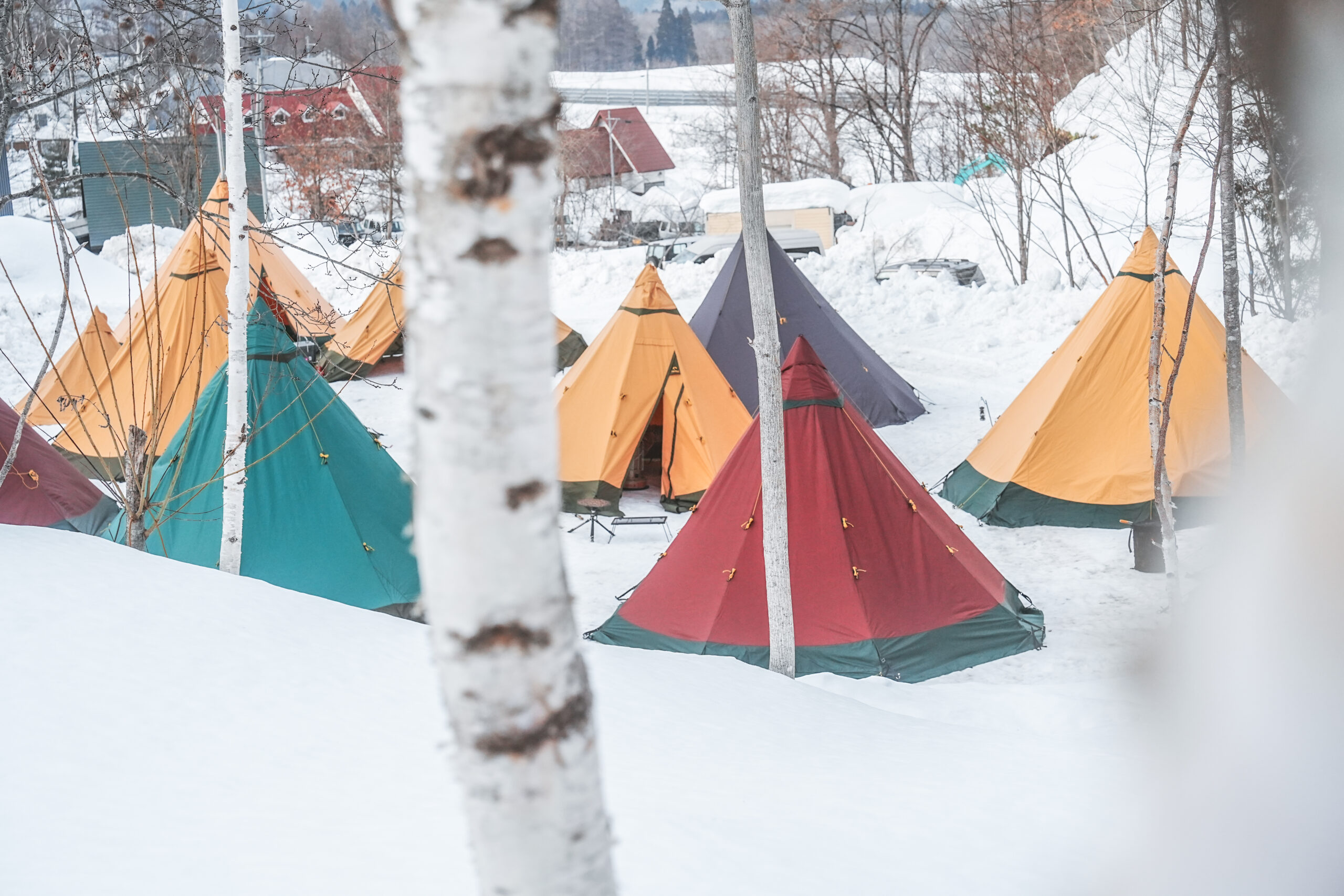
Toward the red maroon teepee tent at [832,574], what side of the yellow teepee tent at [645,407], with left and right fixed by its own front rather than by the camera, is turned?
front

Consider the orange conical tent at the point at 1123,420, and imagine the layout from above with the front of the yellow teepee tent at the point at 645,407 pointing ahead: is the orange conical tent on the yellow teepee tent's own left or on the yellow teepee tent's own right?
on the yellow teepee tent's own left

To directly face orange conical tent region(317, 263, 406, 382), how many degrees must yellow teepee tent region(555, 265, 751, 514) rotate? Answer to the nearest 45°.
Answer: approximately 135° to its right

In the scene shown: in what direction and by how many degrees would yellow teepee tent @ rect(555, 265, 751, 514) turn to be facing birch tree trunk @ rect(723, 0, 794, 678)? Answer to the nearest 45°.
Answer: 0° — it already faces it

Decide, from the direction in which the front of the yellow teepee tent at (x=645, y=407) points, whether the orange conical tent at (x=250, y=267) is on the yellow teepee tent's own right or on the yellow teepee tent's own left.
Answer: on the yellow teepee tent's own right

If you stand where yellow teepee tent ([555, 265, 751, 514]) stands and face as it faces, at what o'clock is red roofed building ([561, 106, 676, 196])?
The red roofed building is roughly at 6 o'clock from the yellow teepee tent.

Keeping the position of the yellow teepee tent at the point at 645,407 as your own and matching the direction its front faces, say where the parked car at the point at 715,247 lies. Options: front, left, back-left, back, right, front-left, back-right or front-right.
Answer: back

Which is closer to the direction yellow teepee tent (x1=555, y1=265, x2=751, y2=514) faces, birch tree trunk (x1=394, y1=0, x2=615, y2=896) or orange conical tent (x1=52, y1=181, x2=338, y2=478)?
the birch tree trunk

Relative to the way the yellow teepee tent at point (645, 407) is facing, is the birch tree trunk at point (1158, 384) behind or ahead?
ahead

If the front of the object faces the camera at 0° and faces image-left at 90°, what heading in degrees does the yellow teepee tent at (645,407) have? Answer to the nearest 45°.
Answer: approximately 0°

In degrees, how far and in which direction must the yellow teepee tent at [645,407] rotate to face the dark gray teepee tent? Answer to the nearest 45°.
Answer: approximately 135° to its left

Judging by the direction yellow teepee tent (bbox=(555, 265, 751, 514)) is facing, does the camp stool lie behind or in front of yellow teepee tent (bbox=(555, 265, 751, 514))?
in front

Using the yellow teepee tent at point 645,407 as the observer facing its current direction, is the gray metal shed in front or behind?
behind

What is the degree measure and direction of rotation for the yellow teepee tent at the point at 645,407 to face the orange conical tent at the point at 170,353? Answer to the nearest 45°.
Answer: approximately 90° to its right

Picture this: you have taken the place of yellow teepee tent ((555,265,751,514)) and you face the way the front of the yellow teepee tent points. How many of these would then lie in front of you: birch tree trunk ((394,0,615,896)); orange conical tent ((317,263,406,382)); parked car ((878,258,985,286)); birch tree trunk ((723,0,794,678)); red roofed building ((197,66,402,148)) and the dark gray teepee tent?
2
